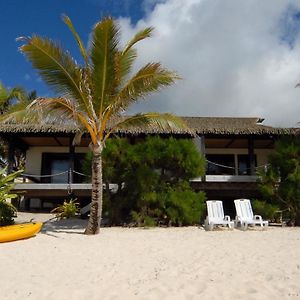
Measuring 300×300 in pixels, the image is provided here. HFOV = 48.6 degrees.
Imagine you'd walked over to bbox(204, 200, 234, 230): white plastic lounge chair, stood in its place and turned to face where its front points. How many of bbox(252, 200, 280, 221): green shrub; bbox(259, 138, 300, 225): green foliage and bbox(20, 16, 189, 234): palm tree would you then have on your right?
1

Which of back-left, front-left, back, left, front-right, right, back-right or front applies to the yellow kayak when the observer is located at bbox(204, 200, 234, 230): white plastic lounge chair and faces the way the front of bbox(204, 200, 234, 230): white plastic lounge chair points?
right

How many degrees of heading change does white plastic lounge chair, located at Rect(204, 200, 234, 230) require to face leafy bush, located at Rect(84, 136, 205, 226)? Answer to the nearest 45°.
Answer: approximately 135° to its right

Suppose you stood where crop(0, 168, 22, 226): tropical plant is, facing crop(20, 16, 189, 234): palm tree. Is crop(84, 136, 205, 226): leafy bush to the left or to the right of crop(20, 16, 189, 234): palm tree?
left

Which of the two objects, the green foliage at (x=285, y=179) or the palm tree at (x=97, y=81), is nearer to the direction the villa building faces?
the palm tree

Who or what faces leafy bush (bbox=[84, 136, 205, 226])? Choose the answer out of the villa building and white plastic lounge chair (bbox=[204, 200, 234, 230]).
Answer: the villa building

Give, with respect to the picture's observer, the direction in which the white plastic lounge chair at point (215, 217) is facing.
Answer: facing the viewer and to the right of the viewer

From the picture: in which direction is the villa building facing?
toward the camera

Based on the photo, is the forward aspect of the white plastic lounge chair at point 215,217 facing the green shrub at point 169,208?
no

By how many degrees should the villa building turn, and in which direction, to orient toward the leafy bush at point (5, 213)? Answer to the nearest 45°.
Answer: approximately 45° to its right

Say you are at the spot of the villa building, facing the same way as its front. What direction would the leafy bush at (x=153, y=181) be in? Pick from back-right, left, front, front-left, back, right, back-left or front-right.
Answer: front
